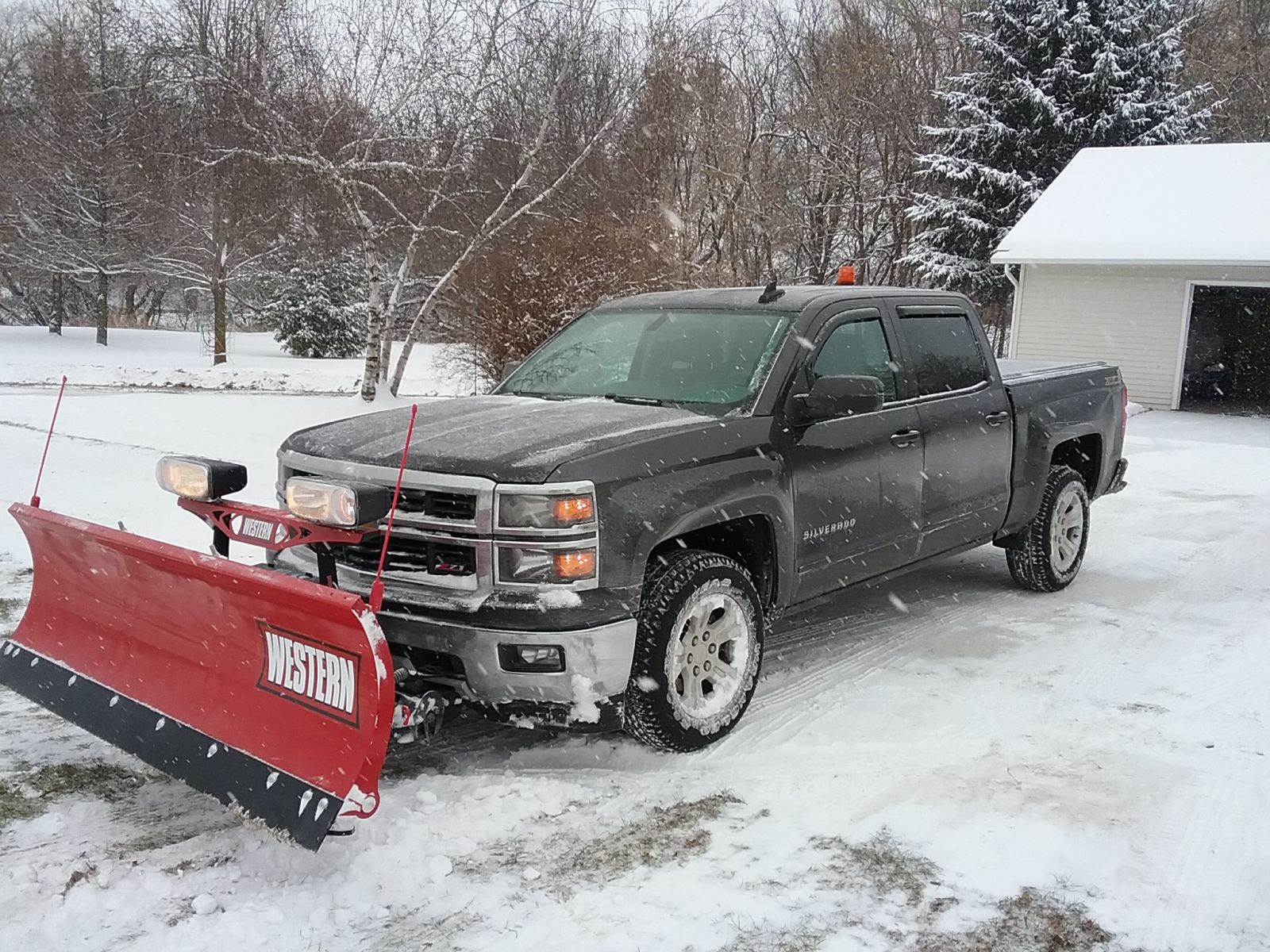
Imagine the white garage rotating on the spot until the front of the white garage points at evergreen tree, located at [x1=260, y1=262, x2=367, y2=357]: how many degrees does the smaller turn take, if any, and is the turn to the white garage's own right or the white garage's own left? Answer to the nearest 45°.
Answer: approximately 90° to the white garage's own right

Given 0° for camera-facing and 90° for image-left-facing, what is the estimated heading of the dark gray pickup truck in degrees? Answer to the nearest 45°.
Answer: approximately 45°

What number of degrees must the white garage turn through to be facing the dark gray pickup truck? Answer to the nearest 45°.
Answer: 0° — it already faces it

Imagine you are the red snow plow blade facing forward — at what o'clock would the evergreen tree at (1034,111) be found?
The evergreen tree is roughly at 6 o'clock from the red snow plow blade.

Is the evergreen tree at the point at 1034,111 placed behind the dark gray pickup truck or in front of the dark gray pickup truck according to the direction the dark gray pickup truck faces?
behind

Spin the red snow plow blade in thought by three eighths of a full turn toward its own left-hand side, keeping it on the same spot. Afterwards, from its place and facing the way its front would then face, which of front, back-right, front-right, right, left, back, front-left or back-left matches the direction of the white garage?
front-left
